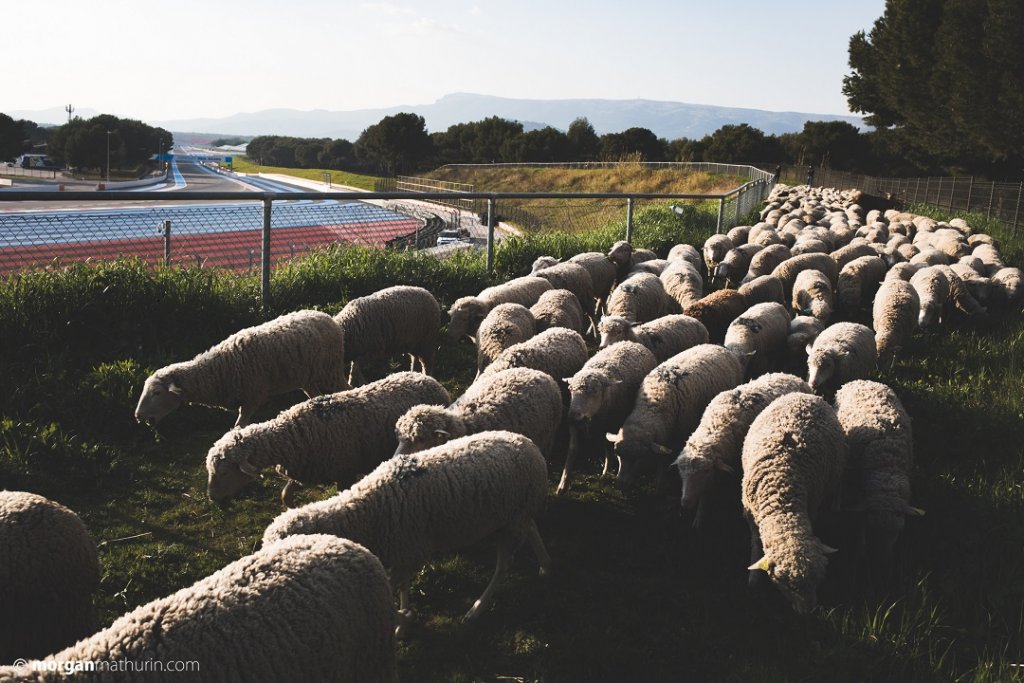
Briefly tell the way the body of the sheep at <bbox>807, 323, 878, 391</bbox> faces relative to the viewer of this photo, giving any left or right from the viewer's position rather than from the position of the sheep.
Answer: facing the viewer and to the left of the viewer

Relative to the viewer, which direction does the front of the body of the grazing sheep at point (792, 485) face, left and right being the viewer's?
facing the viewer

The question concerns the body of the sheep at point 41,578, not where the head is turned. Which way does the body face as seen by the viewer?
to the viewer's left

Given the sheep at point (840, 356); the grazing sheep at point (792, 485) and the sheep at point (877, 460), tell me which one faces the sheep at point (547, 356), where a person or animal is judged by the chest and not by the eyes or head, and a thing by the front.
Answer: the sheep at point (840, 356)

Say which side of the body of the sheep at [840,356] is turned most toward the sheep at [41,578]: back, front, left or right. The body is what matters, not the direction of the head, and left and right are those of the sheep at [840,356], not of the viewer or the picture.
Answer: front

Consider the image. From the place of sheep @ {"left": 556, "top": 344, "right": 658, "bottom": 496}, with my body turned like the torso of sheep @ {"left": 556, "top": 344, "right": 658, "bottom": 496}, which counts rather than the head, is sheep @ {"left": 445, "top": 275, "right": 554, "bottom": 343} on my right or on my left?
on my right

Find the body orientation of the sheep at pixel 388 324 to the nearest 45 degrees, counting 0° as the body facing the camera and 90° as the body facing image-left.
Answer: approximately 90°

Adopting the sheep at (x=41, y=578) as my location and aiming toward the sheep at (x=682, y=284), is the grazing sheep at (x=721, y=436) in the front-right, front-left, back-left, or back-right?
front-right

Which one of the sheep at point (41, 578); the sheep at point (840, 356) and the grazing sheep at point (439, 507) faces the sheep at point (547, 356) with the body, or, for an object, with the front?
the sheep at point (840, 356)

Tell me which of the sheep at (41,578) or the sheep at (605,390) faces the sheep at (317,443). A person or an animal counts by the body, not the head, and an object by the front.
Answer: the sheep at (605,390)

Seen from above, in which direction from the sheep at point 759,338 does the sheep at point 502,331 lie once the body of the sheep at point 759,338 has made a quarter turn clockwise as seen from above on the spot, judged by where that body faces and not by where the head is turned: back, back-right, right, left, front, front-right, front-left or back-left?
left

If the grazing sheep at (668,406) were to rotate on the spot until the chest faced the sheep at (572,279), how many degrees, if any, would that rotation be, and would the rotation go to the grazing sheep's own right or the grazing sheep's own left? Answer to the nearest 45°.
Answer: approximately 135° to the grazing sheep's own right

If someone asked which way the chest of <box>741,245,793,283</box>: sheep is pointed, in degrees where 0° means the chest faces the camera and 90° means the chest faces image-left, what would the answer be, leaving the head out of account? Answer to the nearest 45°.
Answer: approximately 45°
